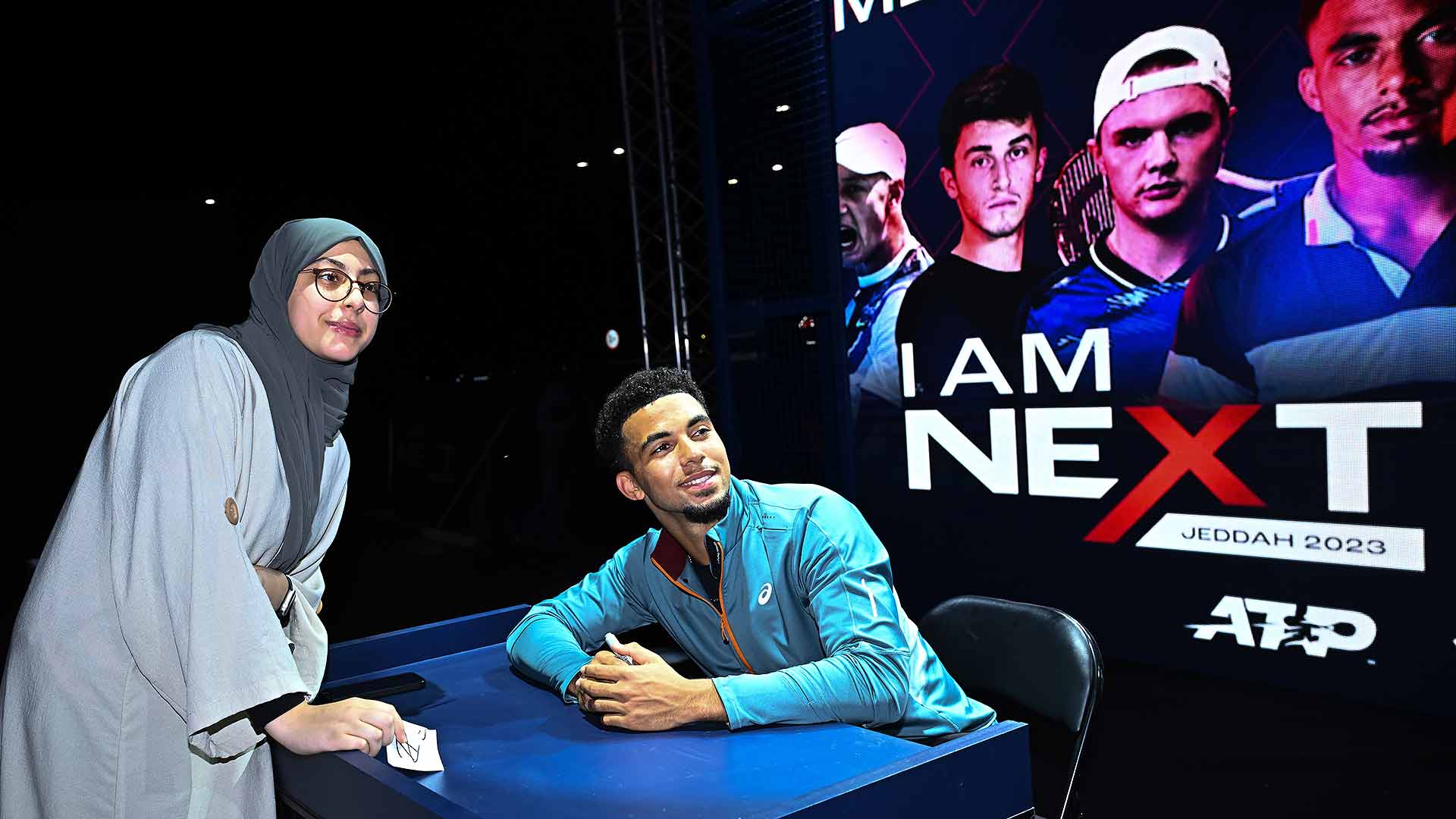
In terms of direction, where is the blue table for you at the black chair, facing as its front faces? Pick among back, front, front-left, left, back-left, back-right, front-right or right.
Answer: front

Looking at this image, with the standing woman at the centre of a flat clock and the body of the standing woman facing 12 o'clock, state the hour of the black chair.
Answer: The black chair is roughly at 11 o'clock from the standing woman.

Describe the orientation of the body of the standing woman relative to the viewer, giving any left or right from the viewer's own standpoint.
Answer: facing the viewer and to the right of the viewer

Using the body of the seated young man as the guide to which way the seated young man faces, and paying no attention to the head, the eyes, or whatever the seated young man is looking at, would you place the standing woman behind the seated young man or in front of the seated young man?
in front

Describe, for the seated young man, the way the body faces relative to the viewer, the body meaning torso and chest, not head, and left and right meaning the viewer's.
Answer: facing the viewer and to the left of the viewer

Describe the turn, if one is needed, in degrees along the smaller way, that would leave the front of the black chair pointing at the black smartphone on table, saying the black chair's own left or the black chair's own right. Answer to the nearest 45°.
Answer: approximately 45° to the black chair's own right

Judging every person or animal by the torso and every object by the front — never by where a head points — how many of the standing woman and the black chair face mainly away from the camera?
0

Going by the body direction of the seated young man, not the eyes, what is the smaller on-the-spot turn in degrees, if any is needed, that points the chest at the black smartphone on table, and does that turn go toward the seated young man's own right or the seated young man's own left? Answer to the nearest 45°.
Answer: approximately 45° to the seated young man's own right

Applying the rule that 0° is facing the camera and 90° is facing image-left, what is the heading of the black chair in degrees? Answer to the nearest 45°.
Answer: approximately 45°

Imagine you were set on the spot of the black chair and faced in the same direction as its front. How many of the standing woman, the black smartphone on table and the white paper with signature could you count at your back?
0

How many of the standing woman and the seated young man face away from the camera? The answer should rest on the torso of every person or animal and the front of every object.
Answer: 0
